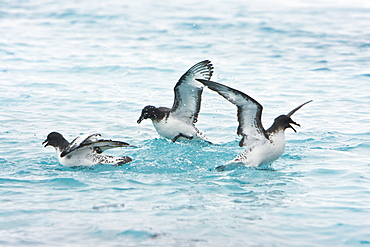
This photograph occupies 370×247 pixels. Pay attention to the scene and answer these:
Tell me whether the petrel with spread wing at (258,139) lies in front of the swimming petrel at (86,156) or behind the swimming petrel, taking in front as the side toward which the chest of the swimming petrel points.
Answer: behind

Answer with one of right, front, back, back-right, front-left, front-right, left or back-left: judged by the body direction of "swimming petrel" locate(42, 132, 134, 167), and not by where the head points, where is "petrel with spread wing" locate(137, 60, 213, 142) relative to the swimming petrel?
back-right

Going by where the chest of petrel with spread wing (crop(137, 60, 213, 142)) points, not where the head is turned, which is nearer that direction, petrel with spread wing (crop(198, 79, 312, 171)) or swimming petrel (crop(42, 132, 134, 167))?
the swimming petrel

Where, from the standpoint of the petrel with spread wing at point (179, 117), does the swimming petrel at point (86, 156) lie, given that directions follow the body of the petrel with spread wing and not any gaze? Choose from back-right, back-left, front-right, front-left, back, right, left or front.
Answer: front-left

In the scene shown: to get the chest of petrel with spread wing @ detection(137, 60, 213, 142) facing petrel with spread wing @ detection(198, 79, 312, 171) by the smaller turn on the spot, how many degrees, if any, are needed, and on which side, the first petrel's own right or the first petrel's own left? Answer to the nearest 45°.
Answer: approximately 135° to the first petrel's own left

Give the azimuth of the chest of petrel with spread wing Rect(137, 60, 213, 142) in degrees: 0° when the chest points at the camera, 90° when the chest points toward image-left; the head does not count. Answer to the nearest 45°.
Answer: approximately 90°

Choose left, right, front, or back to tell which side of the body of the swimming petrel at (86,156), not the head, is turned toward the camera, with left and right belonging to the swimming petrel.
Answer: left

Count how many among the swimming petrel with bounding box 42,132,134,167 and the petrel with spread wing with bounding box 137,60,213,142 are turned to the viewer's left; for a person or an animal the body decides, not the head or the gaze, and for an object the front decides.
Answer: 2
